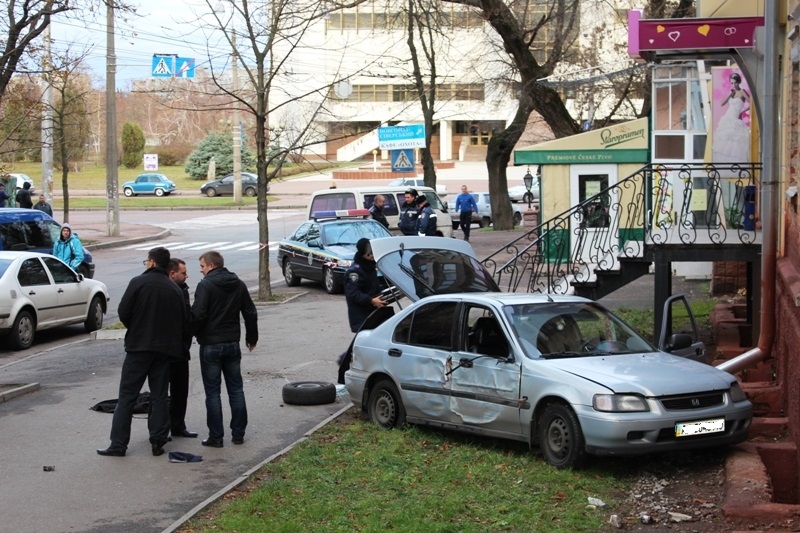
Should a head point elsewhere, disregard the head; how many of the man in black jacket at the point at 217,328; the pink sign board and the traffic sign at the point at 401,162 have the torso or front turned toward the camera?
2

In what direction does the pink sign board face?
toward the camera

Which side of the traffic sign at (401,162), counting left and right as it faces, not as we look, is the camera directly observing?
front

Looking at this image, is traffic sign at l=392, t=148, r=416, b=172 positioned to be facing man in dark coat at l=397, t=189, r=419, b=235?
yes

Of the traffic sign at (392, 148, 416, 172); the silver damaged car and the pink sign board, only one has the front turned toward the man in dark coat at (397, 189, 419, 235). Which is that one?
the traffic sign

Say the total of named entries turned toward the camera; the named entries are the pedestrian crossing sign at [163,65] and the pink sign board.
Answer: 2

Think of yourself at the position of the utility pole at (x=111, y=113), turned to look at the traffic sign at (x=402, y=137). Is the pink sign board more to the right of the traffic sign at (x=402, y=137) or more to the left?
right

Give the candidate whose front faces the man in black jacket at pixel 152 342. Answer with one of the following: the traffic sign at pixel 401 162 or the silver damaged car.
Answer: the traffic sign

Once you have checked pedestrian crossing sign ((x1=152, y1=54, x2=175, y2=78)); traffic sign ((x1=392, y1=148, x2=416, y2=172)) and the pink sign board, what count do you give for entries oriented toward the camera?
3

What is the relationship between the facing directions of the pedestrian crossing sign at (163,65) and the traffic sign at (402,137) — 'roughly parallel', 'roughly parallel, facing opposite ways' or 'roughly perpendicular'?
roughly parallel
